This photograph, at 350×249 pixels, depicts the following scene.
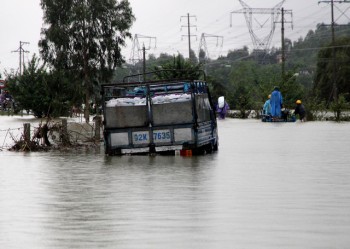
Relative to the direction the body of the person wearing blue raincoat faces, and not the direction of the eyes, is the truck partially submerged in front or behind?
behind

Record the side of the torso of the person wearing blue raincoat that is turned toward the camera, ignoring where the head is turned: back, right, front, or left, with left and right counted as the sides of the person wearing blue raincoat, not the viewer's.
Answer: back
